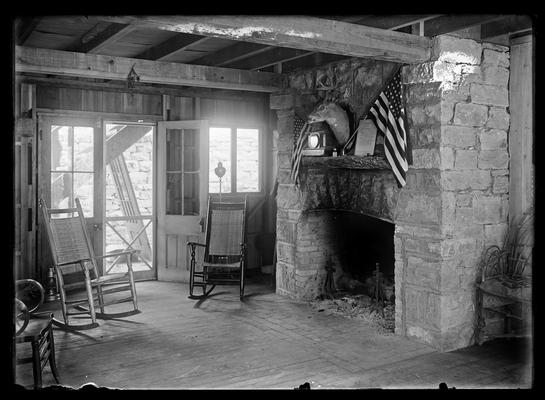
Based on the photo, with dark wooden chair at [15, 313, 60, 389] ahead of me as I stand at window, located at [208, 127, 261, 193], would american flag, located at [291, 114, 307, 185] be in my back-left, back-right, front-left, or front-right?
front-left

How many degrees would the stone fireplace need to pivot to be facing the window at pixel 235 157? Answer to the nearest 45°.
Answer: approximately 90° to its right

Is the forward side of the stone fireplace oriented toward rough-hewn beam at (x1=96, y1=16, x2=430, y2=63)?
yes

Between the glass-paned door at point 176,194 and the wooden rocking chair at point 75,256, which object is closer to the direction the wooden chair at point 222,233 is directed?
the wooden rocking chair

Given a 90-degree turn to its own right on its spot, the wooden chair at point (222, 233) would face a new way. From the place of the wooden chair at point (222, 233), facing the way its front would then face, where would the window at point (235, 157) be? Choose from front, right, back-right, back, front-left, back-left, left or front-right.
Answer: front-right

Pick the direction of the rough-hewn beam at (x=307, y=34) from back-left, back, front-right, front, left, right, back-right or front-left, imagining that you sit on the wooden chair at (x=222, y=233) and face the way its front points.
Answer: front-left

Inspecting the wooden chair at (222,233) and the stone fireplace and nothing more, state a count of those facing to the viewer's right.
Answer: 0

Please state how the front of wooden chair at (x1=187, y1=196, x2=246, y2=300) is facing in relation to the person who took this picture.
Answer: facing the viewer and to the left of the viewer

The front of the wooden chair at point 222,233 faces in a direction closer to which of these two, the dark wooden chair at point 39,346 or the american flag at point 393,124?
the dark wooden chair

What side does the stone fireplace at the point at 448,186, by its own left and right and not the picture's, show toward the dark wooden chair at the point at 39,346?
front

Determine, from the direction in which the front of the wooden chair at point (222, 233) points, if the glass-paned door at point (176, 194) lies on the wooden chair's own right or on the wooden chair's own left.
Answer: on the wooden chair's own right

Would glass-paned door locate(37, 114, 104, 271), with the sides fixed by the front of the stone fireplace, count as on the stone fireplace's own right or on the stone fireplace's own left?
on the stone fireplace's own right

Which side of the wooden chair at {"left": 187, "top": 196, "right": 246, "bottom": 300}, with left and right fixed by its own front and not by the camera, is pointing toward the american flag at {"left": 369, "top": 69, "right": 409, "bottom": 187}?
left
